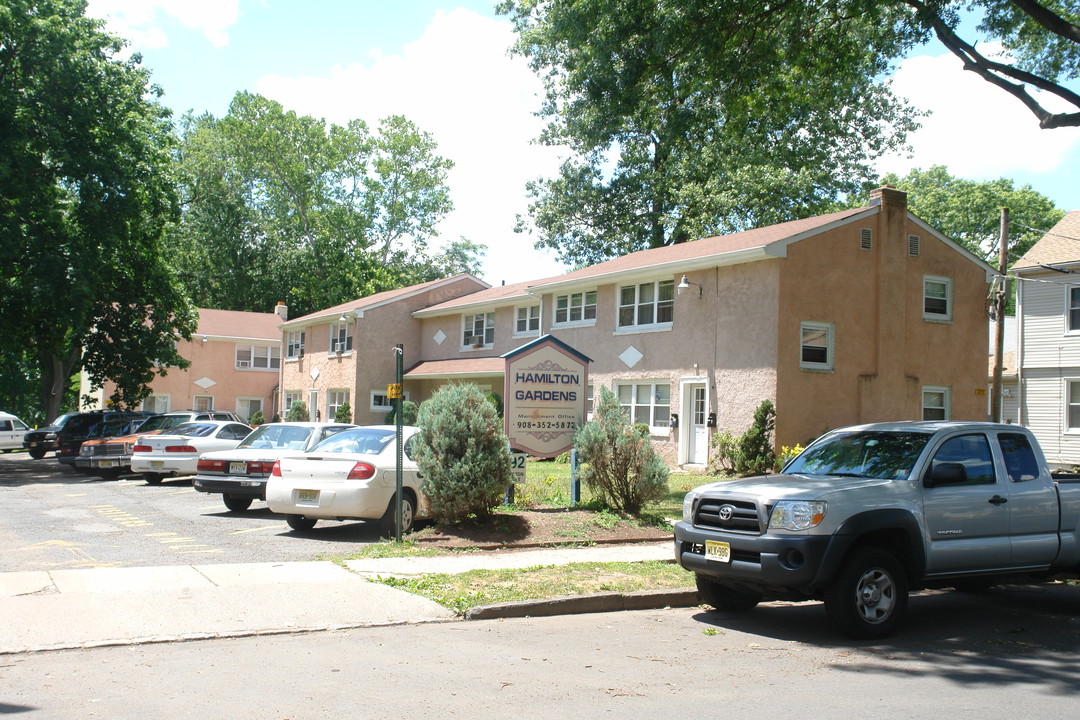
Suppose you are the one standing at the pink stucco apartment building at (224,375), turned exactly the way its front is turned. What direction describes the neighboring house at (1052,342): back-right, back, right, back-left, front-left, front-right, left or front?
front-left

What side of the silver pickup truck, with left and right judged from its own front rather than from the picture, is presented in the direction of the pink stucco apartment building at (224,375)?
right

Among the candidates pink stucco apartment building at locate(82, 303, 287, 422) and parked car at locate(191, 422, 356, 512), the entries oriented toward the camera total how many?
1

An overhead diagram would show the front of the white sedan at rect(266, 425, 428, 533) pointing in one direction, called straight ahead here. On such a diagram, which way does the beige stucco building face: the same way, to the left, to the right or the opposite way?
the opposite way

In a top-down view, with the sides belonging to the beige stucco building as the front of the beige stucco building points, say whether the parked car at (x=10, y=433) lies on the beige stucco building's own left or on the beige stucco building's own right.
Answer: on the beige stucco building's own right

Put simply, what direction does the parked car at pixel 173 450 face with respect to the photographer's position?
facing away from the viewer and to the right of the viewer

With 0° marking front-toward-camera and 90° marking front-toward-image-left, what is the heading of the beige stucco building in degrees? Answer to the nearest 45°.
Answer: approximately 45°

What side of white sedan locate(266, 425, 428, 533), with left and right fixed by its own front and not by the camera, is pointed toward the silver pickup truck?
right

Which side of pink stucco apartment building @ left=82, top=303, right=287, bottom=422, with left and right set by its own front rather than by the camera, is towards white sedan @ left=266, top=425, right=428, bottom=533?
front

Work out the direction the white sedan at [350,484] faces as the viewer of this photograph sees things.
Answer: facing away from the viewer and to the right of the viewer
